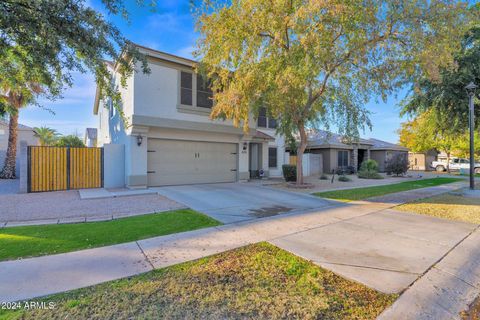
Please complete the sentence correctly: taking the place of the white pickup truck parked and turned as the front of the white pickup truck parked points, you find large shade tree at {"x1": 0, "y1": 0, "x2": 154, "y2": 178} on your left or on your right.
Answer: on your left

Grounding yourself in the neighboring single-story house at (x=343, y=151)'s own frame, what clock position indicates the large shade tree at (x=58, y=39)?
The large shade tree is roughly at 2 o'clock from the neighboring single-story house.

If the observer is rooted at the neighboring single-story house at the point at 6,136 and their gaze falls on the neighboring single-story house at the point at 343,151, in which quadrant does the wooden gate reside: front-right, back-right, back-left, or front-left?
front-right

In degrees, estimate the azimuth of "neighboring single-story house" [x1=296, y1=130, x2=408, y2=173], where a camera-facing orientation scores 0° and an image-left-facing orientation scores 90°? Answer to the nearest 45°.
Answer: approximately 315°

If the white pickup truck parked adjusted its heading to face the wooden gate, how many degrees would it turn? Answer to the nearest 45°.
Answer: approximately 90° to its left

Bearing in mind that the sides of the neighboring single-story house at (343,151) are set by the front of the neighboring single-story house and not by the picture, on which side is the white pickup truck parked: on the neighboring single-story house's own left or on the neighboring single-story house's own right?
on the neighboring single-story house's own left

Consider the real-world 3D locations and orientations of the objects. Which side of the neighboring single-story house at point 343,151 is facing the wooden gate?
right
